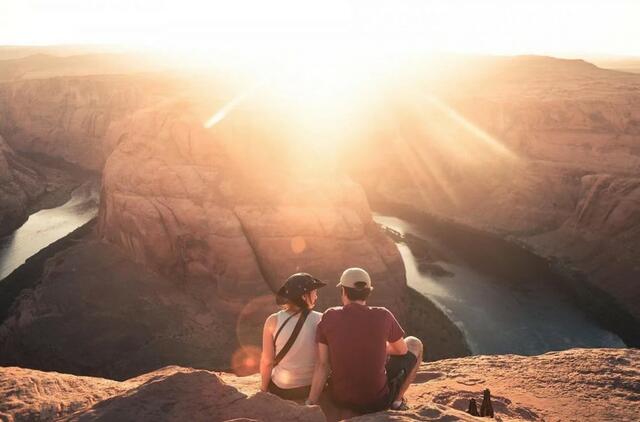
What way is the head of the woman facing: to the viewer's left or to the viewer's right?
to the viewer's right

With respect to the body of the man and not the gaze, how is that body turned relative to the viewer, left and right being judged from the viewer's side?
facing away from the viewer

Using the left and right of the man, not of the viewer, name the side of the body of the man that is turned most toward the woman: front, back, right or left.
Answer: left
